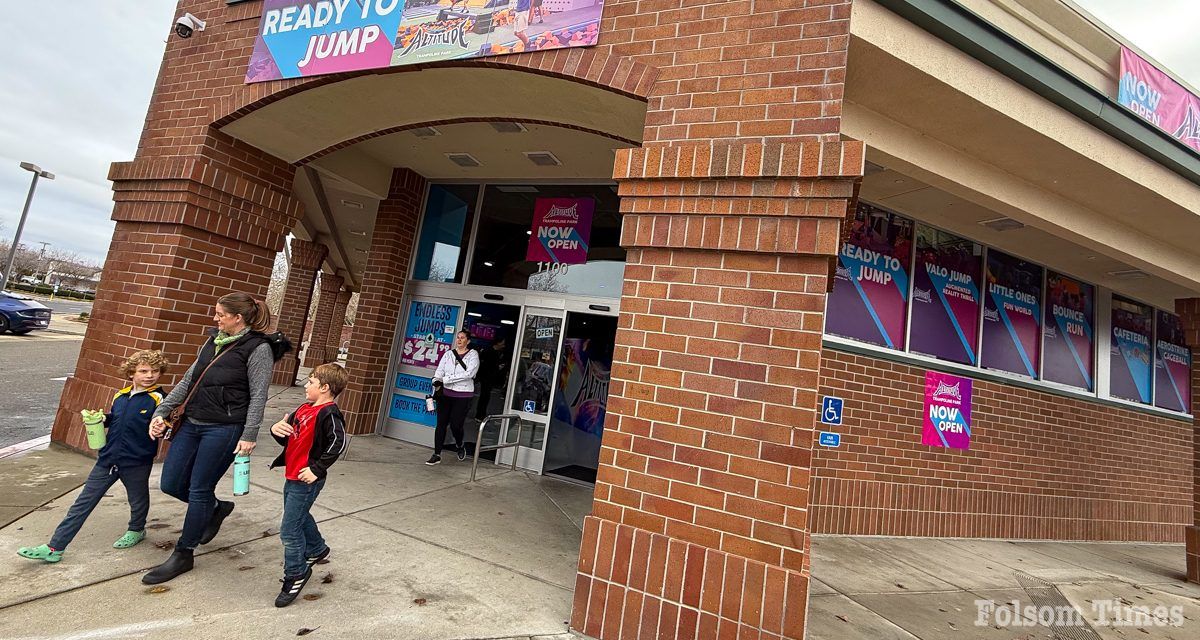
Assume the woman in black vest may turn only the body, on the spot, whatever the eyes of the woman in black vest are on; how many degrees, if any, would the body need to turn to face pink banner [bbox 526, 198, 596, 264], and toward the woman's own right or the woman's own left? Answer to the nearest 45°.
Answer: approximately 180°

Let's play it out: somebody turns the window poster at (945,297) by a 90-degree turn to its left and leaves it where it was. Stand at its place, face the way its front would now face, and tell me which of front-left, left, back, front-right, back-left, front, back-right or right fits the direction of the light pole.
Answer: back-left

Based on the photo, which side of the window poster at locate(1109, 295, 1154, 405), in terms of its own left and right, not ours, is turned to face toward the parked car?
right

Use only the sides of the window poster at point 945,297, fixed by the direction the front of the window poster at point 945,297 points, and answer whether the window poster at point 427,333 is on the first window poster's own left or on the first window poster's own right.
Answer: on the first window poster's own right

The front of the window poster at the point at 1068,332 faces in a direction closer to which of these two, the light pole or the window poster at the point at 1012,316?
the window poster

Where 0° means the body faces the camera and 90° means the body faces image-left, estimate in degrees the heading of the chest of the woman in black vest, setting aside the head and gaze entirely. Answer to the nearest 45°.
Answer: approximately 45°

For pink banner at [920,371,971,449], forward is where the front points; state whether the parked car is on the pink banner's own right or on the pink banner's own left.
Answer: on the pink banner's own right

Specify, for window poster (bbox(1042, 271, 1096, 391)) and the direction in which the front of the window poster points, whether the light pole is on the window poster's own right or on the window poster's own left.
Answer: on the window poster's own right

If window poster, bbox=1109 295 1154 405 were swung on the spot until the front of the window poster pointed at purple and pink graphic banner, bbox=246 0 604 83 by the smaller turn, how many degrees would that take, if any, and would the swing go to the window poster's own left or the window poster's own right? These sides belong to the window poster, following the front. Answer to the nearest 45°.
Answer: approximately 45° to the window poster's own right

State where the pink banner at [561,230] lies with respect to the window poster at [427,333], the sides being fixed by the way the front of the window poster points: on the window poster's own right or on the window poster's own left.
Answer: on the window poster's own left

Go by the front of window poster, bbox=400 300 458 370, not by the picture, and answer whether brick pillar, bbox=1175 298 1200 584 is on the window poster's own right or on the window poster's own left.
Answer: on the window poster's own left
